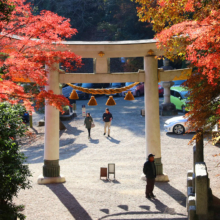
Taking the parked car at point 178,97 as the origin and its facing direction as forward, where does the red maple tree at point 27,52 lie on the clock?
The red maple tree is roughly at 2 o'clock from the parked car.

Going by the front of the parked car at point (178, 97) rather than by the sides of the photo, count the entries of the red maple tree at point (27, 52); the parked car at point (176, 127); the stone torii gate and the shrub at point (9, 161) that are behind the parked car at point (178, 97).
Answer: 0

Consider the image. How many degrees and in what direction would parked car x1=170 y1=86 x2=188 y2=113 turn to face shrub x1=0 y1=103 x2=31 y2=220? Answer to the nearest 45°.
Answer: approximately 45° to its right

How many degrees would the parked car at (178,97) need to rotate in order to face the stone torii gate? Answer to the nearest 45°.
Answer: approximately 45° to its right

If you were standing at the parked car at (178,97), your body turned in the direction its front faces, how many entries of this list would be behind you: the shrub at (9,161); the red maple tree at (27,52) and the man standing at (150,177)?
0
